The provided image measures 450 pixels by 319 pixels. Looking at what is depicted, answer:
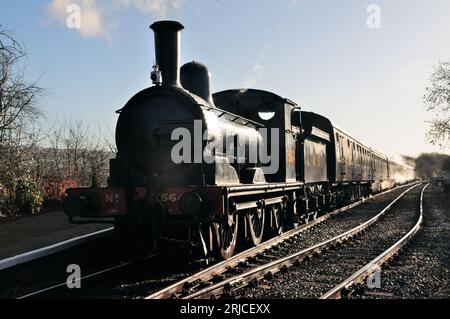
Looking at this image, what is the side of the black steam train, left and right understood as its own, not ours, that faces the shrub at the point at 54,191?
right

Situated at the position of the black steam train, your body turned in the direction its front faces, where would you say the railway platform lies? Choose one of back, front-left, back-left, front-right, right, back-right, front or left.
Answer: right

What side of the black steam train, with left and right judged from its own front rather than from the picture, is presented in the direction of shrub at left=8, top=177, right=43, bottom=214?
right

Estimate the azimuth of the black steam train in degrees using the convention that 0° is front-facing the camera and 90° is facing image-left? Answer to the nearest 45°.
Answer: approximately 45°

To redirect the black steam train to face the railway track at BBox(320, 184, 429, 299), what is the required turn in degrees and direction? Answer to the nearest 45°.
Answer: approximately 90° to its left
